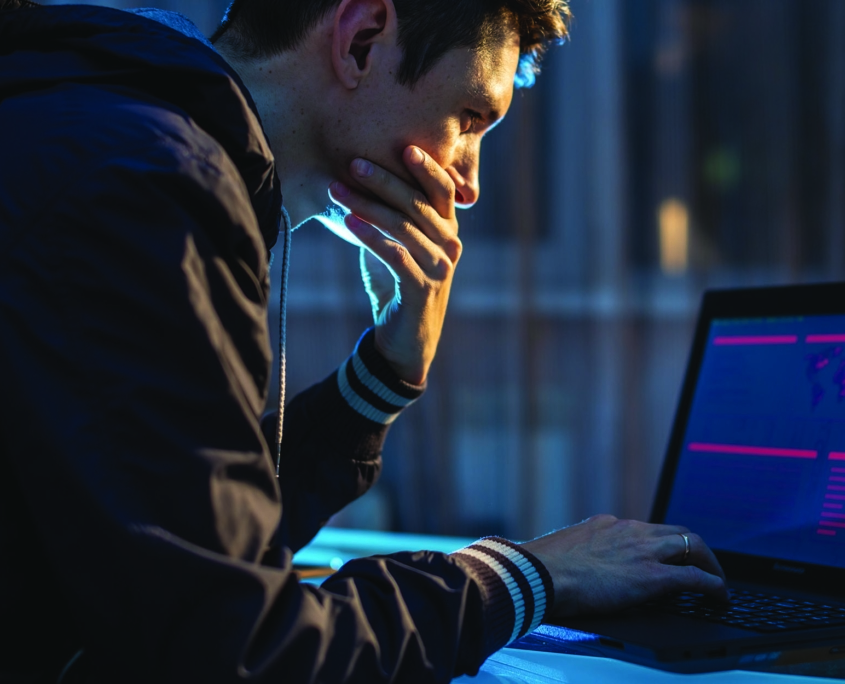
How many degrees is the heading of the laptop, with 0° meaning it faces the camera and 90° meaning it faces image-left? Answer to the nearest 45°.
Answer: approximately 45°

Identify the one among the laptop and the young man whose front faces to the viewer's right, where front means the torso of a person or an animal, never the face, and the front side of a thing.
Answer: the young man

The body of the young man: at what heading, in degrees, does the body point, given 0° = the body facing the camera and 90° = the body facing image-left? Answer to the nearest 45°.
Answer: approximately 270°

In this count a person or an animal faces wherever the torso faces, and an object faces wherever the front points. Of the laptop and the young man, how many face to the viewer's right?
1

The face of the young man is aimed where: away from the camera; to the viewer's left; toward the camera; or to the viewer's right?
to the viewer's right
